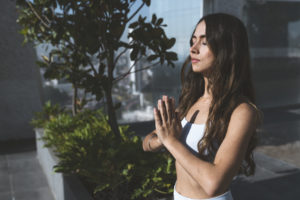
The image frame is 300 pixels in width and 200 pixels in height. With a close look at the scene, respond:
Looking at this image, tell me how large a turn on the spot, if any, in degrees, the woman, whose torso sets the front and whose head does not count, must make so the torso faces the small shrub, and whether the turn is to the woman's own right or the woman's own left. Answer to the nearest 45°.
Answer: approximately 90° to the woman's own right
